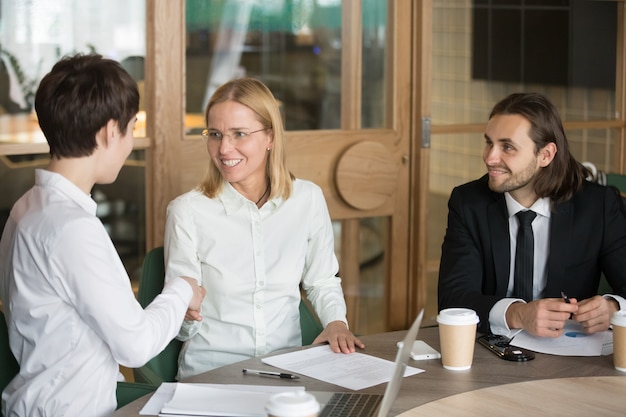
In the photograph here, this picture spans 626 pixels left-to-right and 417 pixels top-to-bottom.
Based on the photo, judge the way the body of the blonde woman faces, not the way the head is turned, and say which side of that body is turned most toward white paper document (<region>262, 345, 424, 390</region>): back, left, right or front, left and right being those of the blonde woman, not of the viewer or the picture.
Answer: front

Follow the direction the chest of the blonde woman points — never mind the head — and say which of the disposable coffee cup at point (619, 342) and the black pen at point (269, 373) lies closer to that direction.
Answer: the black pen

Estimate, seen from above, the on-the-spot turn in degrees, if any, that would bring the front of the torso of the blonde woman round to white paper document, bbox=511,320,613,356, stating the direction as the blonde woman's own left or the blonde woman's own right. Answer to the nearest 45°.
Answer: approximately 45° to the blonde woman's own left

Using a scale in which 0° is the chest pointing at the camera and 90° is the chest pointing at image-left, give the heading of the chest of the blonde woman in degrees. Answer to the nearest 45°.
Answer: approximately 0°

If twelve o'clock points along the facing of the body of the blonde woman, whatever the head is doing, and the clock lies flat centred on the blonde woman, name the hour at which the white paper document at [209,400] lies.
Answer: The white paper document is roughly at 12 o'clock from the blonde woman.

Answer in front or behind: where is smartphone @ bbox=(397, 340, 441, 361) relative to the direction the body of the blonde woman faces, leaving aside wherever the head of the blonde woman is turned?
in front

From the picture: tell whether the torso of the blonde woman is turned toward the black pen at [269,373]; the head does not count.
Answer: yes

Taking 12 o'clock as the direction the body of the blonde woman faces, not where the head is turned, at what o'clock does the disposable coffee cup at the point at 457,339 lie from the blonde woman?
The disposable coffee cup is roughly at 11 o'clock from the blonde woman.
